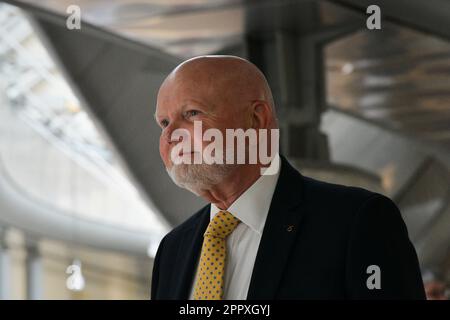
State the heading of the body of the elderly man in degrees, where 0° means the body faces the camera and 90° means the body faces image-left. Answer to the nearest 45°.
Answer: approximately 45°

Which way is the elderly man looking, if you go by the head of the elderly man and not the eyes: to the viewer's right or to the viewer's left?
to the viewer's left
